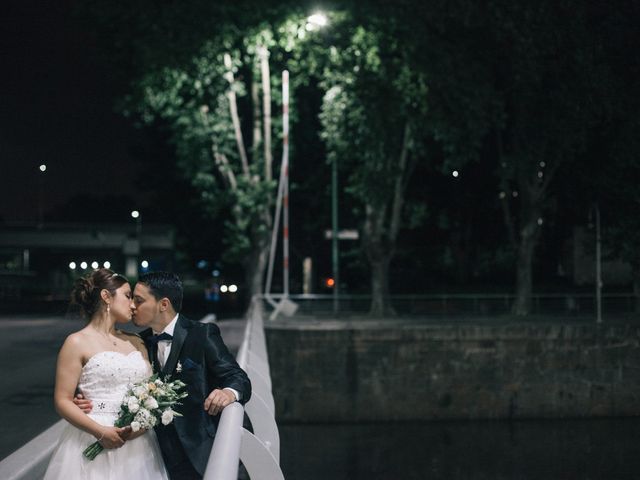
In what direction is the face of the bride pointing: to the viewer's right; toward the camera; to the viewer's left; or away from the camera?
to the viewer's right

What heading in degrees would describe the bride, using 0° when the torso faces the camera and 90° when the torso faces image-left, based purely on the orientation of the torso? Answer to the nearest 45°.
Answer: approximately 315°

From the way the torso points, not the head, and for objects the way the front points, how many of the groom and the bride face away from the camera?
0

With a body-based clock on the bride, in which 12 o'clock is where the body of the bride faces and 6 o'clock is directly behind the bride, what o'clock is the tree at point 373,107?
The tree is roughly at 8 o'clock from the bride.

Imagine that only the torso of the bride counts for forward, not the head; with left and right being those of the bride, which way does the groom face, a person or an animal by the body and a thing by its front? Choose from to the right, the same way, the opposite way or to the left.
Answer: to the right

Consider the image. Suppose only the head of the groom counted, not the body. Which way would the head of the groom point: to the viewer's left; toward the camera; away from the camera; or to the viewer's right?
to the viewer's left

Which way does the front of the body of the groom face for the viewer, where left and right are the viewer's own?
facing the viewer and to the left of the viewer
